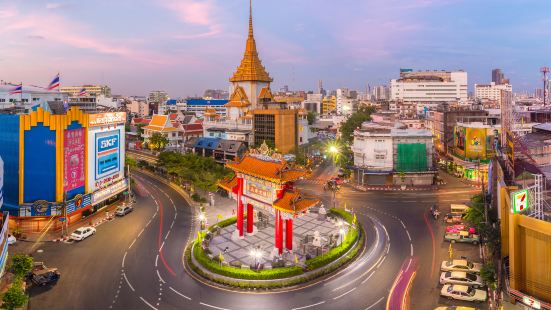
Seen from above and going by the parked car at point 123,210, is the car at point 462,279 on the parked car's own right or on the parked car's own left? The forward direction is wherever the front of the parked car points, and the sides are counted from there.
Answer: on the parked car's own right

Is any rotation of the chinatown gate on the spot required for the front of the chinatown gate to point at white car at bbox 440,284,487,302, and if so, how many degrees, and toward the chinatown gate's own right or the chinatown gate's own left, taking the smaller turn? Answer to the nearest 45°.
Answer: approximately 90° to the chinatown gate's own left

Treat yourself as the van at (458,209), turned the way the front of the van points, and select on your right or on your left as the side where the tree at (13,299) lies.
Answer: on your right

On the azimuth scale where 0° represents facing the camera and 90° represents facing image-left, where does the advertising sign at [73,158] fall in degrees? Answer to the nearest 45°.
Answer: approximately 315°

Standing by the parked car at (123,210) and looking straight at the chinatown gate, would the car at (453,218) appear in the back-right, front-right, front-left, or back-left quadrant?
front-left

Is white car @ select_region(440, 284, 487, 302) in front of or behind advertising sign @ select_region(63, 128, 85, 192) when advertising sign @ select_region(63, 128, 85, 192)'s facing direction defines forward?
in front
